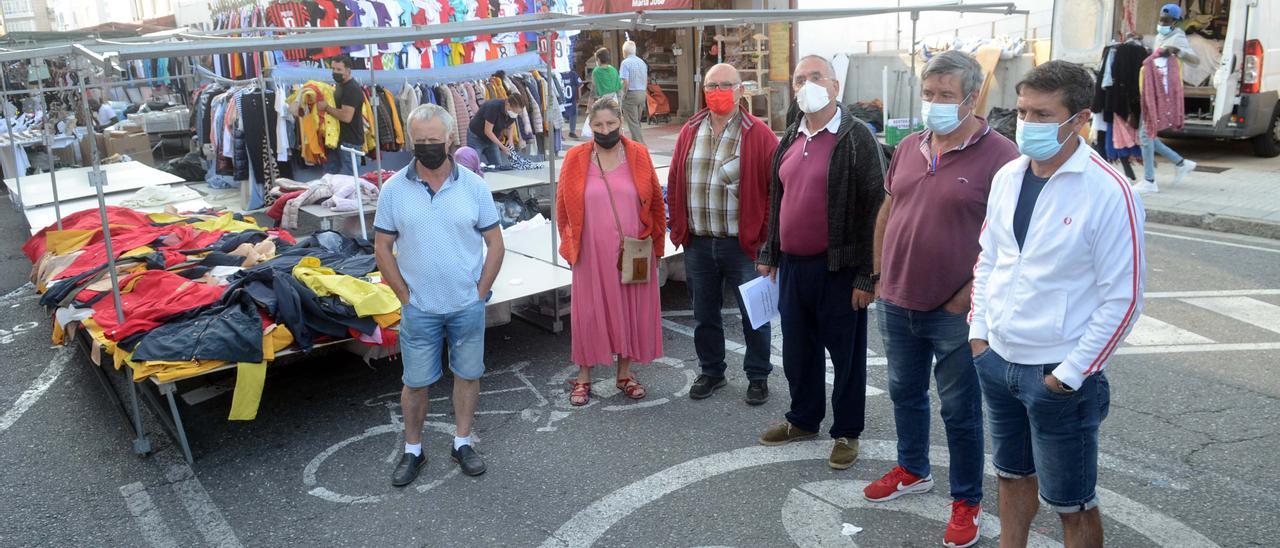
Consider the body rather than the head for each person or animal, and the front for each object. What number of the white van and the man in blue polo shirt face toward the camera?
1

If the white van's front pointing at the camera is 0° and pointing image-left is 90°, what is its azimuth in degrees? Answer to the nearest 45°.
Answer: approximately 225°

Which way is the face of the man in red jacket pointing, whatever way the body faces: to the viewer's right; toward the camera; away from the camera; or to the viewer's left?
toward the camera

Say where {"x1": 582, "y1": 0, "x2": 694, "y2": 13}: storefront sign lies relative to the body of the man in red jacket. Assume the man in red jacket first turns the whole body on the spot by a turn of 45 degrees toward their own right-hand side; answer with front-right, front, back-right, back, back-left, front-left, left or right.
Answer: back-right

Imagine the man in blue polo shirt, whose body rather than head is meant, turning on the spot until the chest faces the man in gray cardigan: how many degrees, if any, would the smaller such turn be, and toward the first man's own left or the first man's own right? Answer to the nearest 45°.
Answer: approximately 90° to the first man's own left

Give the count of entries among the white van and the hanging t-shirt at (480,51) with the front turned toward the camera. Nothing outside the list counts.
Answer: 1

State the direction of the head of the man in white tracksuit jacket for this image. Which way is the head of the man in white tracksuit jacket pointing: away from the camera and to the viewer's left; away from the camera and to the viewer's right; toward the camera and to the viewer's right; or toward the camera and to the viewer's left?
toward the camera and to the viewer's left

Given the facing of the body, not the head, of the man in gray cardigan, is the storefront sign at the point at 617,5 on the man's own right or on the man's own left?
on the man's own right

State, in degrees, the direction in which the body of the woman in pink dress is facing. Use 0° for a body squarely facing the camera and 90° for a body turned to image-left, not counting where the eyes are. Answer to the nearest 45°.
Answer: approximately 0°

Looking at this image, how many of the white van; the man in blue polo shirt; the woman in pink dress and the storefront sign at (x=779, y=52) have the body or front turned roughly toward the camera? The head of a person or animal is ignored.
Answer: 3

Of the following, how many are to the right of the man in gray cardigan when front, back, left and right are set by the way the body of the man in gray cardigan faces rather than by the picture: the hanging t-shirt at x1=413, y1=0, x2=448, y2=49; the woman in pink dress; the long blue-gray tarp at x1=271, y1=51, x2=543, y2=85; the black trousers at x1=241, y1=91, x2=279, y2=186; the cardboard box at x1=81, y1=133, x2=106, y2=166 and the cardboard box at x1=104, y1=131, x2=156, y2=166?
6

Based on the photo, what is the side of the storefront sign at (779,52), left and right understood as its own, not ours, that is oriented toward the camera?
front

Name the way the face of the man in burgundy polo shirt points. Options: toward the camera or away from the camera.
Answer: toward the camera

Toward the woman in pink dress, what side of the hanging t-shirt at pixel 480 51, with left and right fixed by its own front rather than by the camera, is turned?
front

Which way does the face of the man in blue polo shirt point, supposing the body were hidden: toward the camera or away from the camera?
toward the camera

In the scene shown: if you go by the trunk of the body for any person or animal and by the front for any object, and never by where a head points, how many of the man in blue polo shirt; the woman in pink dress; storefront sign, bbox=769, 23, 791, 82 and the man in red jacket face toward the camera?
4

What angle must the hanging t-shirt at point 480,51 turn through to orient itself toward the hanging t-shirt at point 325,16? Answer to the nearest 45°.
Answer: approximately 45° to its right

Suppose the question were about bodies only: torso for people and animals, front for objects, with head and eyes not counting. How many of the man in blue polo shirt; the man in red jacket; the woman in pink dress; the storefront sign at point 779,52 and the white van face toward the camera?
4

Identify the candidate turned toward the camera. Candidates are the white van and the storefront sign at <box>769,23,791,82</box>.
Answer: the storefront sign

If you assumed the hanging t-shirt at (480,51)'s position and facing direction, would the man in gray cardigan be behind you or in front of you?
in front

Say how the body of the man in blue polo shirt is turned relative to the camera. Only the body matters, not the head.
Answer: toward the camera

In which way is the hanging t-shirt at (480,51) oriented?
toward the camera
